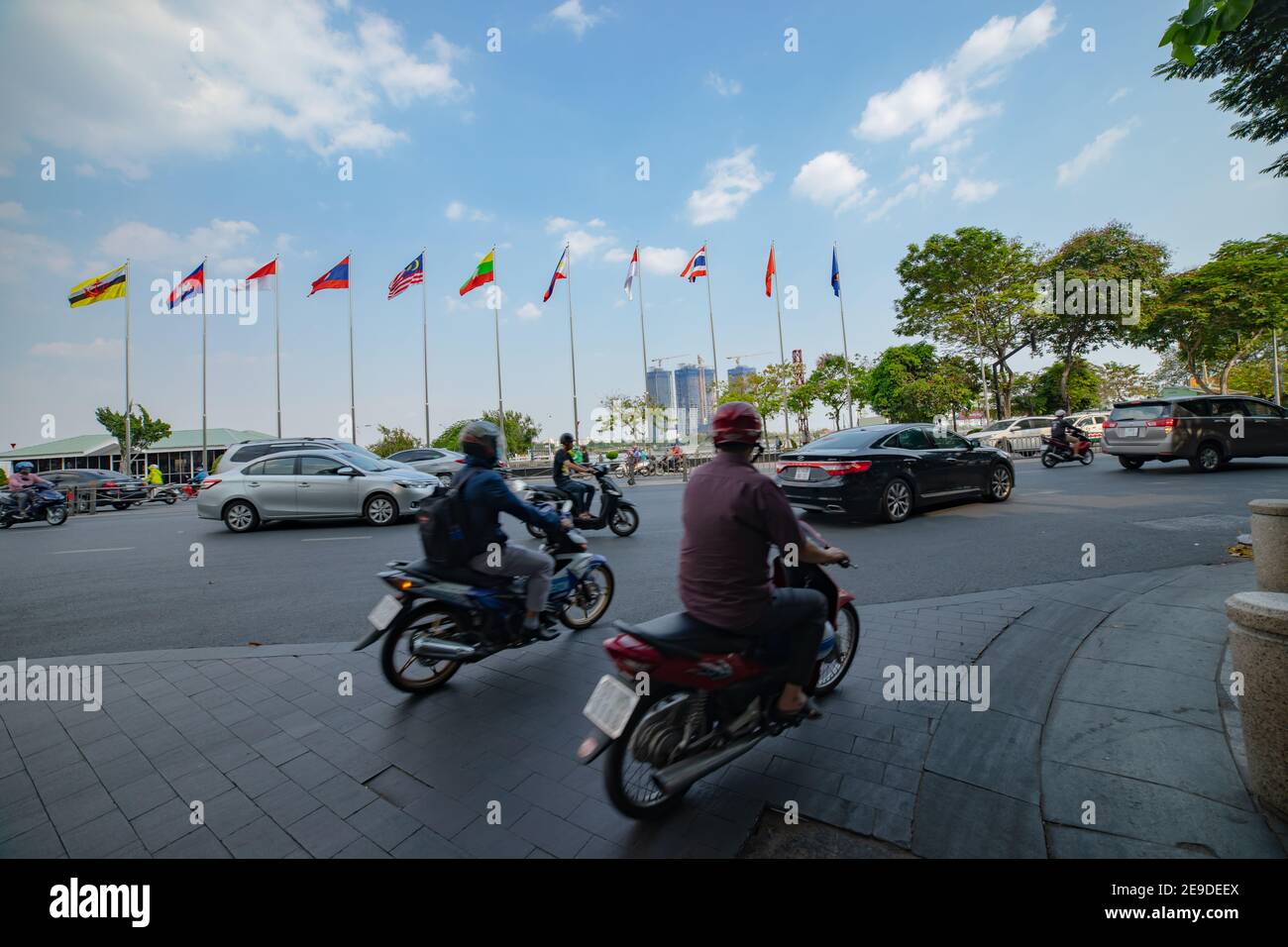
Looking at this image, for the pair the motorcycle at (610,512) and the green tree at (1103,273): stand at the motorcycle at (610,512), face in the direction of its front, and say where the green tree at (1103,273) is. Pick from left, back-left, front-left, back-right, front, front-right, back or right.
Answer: front-left

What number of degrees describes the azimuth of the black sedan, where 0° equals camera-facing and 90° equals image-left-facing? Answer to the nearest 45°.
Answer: approximately 225°

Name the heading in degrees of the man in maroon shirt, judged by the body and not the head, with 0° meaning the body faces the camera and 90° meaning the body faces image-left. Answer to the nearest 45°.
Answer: approximately 225°

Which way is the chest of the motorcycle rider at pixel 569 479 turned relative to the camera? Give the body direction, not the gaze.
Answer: to the viewer's right

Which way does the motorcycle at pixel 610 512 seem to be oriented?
to the viewer's right

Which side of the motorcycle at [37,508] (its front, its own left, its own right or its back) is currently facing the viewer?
right

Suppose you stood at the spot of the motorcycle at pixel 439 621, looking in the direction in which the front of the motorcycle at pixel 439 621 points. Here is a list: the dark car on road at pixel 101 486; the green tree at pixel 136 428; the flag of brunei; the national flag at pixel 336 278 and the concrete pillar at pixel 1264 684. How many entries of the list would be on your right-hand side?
1

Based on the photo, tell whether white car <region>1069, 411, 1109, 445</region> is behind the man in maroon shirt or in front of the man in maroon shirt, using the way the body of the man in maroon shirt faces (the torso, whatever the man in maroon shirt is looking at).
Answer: in front

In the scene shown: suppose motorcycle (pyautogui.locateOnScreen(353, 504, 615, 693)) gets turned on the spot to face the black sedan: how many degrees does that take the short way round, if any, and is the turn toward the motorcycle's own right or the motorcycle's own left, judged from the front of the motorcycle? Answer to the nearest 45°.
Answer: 0° — it already faces it

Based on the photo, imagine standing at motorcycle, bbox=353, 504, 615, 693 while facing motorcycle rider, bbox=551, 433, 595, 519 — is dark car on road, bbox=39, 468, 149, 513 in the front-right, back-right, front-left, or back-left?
front-left

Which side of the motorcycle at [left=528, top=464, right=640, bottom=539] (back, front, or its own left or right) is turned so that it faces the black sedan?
front

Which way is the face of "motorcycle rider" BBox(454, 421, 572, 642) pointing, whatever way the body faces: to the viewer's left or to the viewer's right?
to the viewer's right

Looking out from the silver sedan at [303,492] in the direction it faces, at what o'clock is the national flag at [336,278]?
The national flag is roughly at 9 o'clock from the silver sedan.

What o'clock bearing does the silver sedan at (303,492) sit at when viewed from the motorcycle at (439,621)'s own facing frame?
The silver sedan is roughly at 10 o'clock from the motorcycle.

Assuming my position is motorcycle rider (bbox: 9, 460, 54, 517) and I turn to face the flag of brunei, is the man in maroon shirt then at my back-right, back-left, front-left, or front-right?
back-right
